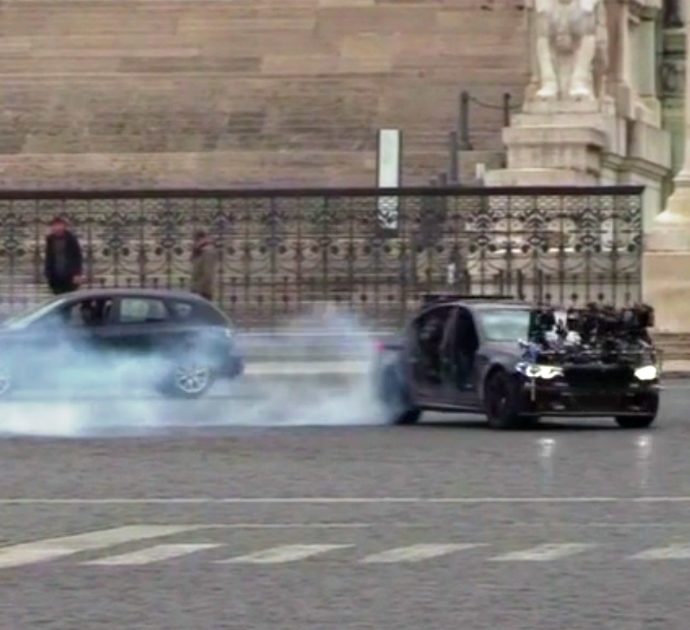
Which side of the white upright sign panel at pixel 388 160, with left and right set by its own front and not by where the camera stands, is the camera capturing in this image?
front

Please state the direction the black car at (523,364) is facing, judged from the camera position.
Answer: facing the viewer and to the right of the viewer

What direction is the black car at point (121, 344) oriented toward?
to the viewer's left

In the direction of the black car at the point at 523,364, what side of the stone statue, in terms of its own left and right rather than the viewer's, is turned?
front

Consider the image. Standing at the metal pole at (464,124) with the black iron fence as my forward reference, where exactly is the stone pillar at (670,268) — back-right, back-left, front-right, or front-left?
front-left

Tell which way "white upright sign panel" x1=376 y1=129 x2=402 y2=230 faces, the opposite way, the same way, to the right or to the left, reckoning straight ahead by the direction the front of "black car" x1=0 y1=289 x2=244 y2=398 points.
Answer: to the left

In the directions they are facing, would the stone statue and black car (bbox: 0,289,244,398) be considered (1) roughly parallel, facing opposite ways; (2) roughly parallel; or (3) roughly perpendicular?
roughly perpendicular

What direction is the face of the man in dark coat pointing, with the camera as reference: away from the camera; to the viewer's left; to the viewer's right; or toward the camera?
toward the camera

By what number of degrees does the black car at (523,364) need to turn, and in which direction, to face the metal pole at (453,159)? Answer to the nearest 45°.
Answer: approximately 135° to its left

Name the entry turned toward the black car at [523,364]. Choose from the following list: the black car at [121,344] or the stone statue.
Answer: the stone statue

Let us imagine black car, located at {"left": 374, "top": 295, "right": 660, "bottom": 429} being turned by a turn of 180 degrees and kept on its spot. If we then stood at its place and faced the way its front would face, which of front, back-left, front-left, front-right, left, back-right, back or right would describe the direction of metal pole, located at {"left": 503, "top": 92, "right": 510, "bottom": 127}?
front-right

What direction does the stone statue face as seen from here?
toward the camera

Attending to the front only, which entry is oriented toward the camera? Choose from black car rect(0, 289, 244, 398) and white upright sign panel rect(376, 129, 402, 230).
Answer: the white upright sign panel
